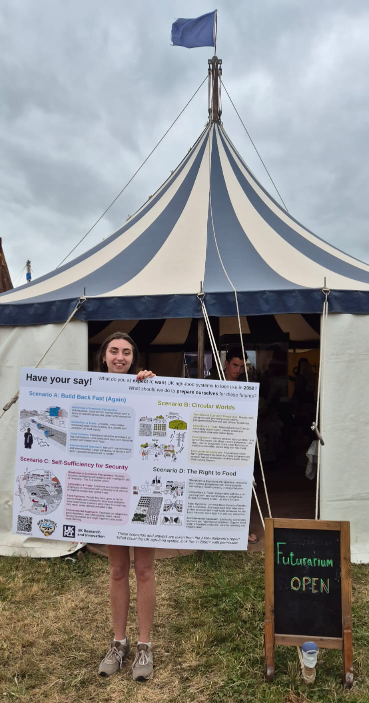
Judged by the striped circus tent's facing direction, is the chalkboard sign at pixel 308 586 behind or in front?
in front

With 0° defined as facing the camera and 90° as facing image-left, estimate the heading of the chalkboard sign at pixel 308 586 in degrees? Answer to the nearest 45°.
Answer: approximately 0°

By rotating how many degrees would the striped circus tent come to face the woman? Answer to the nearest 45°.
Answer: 0° — it already faces them

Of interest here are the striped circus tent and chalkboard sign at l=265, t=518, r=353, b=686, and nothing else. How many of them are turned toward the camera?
2

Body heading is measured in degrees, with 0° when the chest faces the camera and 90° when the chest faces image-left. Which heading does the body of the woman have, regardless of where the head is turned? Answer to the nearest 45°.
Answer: approximately 0°

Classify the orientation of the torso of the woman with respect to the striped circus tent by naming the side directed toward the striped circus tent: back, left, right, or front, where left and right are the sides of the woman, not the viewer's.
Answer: back
